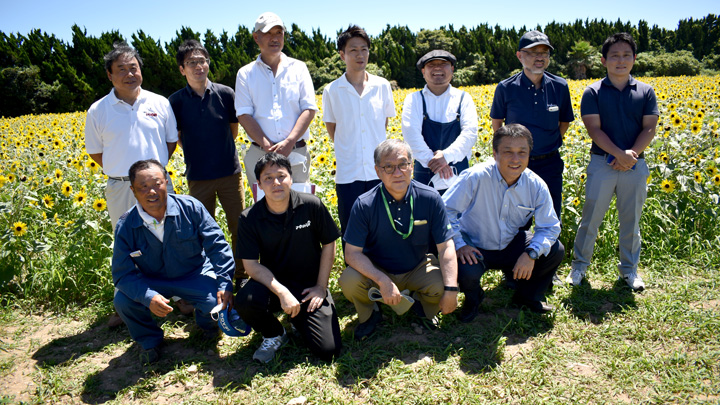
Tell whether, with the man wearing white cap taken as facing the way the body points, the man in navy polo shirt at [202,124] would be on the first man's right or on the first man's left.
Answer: on the first man's right

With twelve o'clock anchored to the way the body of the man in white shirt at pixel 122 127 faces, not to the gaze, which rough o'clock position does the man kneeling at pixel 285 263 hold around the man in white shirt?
The man kneeling is roughly at 11 o'clock from the man in white shirt.

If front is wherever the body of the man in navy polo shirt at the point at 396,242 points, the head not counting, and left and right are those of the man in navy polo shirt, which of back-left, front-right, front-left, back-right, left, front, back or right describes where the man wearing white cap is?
back-right

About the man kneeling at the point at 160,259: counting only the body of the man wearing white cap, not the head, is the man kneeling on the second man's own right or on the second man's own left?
on the second man's own right

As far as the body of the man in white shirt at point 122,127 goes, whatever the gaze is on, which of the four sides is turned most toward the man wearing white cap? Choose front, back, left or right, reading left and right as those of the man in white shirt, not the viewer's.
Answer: left

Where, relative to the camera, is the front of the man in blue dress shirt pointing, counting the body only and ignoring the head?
toward the camera

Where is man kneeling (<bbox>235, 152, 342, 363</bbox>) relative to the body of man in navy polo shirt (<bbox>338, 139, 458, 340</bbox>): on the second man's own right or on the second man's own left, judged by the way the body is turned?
on the second man's own right

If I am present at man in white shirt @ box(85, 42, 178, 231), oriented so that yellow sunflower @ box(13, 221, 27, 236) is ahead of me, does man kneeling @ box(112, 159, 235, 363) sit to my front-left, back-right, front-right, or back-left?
back-left

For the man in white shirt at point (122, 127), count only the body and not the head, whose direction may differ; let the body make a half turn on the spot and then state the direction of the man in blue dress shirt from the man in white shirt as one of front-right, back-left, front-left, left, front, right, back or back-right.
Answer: back-right

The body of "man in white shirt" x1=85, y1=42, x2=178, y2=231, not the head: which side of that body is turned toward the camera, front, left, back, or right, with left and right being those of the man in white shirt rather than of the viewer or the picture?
front
